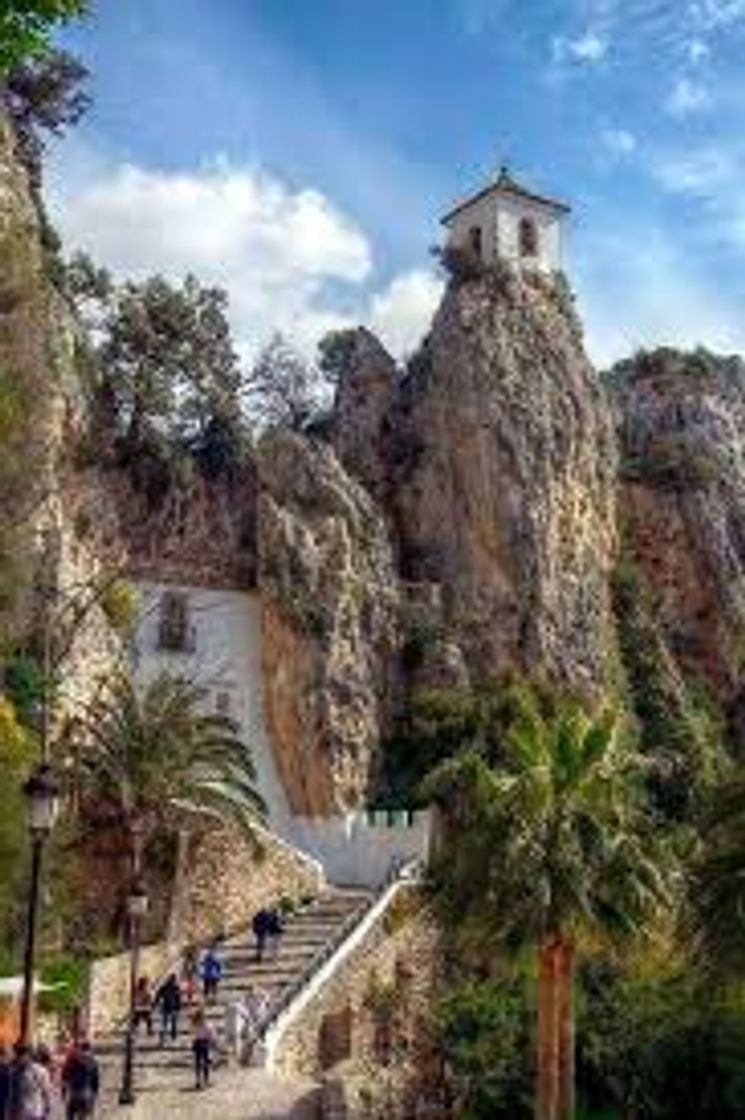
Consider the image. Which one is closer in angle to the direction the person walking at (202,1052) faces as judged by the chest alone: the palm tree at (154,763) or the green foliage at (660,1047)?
the palm tree

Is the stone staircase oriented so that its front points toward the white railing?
no

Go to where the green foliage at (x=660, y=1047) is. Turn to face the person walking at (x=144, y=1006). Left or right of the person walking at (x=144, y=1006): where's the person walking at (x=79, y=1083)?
left

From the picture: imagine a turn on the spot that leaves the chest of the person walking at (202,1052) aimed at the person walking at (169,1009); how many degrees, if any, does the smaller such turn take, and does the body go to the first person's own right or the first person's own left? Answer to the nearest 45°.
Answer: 0° — they already face them

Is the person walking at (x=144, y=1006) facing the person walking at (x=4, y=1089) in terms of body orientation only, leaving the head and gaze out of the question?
no

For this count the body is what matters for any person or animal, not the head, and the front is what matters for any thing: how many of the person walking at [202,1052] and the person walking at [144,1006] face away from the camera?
2

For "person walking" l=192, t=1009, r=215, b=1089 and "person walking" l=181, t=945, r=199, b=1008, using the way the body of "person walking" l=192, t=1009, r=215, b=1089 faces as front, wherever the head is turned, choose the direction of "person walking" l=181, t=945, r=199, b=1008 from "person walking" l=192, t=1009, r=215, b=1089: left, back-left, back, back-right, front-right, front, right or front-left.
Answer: front

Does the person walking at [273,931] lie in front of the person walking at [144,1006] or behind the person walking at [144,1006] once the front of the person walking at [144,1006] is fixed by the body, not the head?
in front

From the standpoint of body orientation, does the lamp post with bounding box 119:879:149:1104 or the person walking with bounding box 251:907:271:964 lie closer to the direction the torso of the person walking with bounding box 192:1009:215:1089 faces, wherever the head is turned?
the person walking

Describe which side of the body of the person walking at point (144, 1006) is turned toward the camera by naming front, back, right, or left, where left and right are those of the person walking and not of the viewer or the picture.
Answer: back

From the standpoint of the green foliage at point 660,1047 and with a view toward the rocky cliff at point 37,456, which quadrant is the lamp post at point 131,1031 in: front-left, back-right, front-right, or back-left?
front-left

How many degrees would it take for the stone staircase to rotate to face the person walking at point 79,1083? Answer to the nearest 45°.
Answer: approximately 45° to its left

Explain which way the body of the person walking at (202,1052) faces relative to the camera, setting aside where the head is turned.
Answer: away from the camera

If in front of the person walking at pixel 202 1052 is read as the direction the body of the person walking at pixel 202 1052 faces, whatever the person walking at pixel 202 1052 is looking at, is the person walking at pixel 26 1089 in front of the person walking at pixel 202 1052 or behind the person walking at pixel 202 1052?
behind

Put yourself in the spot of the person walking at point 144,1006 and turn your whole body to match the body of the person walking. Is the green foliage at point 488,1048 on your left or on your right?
on your right

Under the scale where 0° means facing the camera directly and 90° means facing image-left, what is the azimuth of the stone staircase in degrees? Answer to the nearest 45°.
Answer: approximately 45°

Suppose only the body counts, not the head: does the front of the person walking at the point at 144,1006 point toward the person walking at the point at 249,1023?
no
